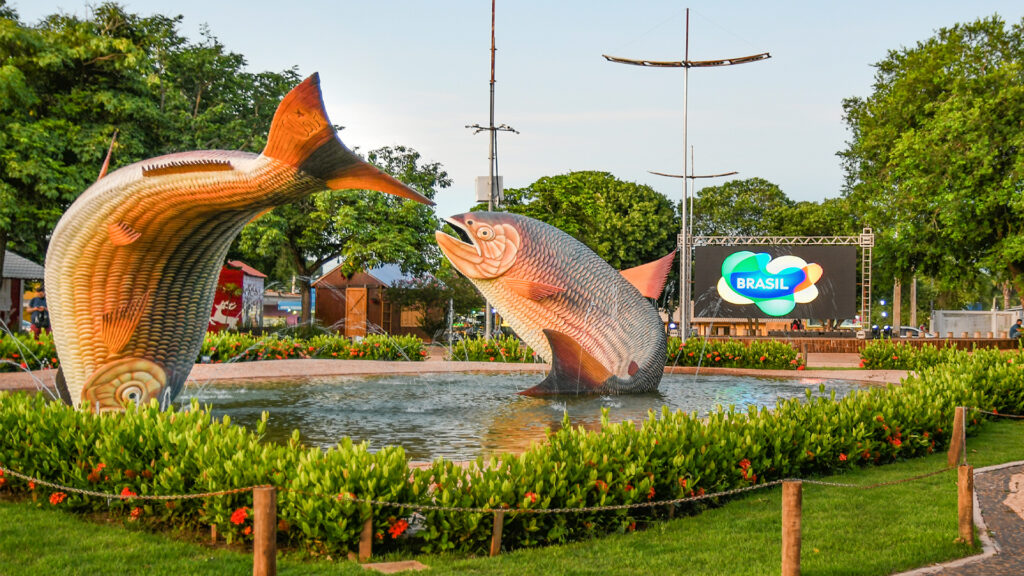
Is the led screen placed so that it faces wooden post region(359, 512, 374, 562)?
yes

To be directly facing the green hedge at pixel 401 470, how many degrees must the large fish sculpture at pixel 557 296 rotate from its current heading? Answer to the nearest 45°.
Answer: approximately 90° to its left

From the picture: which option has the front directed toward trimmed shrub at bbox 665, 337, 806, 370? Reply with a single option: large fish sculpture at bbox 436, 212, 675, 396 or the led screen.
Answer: the led screen

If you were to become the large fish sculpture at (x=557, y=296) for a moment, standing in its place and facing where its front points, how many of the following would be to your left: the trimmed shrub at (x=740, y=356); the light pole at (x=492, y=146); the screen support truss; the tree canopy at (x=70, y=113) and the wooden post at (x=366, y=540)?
1

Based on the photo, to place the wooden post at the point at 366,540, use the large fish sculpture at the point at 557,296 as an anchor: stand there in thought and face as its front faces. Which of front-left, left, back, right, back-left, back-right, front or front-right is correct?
left

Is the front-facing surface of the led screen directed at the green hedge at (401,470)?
yes

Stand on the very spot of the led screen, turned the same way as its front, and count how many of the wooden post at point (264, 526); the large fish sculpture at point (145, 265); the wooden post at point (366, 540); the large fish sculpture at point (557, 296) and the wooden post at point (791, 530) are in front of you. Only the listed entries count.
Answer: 5

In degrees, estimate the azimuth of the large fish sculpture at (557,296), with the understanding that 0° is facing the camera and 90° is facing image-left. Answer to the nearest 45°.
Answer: approximately 90°

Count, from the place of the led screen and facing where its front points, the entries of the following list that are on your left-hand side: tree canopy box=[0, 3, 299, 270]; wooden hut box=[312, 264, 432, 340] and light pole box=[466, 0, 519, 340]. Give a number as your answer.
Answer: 0

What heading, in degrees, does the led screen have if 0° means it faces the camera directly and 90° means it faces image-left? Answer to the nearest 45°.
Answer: approximately 0°

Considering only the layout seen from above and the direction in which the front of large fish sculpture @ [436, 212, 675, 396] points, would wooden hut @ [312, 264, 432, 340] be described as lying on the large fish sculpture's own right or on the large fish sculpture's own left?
on the large fish sculpture's own right

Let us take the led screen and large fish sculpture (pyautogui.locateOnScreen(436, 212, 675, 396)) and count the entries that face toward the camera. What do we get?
1

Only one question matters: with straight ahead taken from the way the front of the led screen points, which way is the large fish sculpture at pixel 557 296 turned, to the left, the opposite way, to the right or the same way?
to the right

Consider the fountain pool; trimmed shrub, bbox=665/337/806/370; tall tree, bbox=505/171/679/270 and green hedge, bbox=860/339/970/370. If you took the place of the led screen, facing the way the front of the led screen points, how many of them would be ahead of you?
3

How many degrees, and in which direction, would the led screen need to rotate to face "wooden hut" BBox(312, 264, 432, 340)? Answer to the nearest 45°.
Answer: approximately 90° to its right

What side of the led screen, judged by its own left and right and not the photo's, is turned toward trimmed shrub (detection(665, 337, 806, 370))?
front

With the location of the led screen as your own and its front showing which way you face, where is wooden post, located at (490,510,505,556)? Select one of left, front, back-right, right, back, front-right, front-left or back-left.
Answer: front

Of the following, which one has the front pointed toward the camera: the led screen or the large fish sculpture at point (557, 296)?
the led screen
